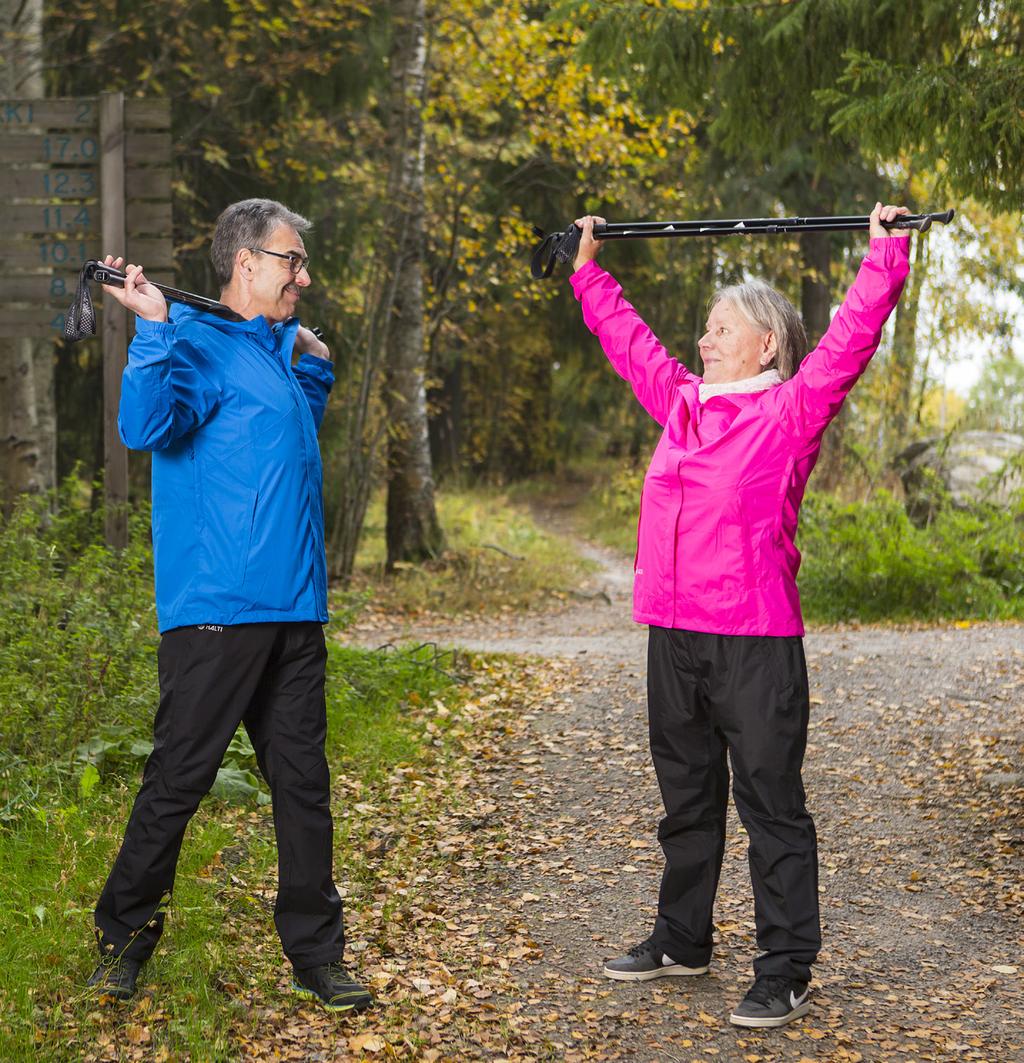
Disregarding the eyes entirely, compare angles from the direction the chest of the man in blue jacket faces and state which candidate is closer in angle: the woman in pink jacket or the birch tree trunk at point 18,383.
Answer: the woman in pink jacket

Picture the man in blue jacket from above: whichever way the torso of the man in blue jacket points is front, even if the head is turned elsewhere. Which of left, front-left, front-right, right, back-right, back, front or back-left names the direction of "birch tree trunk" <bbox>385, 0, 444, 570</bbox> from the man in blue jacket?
back-left

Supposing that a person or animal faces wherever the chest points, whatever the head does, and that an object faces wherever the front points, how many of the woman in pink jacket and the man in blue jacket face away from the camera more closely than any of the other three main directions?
0

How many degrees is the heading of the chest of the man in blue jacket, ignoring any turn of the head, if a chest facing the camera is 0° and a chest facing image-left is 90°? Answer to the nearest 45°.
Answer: approximately 315°

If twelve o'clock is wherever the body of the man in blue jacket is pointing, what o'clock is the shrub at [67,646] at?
The shrub is roughly at 7 o'clock from the man in blue jacket.

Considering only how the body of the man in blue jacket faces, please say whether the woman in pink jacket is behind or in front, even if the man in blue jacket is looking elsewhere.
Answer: in front

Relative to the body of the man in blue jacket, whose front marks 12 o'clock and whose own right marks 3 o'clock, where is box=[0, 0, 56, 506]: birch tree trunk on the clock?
The birch tree trunk is roughly at 7 o'clock from the man in blue jacket.

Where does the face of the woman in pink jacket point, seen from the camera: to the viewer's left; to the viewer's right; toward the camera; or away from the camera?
to the viewer's left

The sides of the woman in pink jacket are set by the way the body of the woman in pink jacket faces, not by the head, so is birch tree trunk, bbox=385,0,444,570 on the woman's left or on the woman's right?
on the woman's right

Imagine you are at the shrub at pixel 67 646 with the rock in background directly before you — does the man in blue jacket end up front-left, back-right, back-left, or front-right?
back-right

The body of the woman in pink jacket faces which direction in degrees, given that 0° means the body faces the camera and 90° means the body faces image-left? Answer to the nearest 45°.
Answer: approximately 45°

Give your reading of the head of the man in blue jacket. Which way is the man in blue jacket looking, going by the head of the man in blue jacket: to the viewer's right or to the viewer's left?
to the viewer's right

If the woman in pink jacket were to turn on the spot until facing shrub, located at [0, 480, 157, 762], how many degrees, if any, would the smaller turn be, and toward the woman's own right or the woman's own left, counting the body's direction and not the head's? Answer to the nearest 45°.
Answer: approximately 90° to the woman's own right

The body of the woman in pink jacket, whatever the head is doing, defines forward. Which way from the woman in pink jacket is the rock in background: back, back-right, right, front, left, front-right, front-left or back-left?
back-right

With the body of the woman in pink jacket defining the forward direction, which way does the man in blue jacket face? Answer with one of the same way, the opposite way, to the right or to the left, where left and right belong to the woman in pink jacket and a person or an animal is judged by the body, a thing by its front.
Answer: to the left
